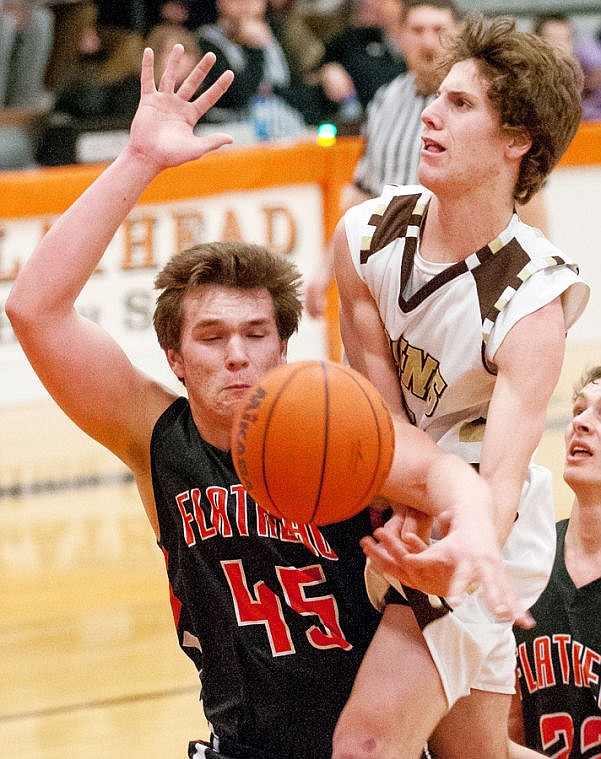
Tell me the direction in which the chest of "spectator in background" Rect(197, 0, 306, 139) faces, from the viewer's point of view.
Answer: toward the camera

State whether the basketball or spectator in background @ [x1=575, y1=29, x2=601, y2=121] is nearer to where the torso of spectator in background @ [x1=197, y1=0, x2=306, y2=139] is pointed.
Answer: the basketball

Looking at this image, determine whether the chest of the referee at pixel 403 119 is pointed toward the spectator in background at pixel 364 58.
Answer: no

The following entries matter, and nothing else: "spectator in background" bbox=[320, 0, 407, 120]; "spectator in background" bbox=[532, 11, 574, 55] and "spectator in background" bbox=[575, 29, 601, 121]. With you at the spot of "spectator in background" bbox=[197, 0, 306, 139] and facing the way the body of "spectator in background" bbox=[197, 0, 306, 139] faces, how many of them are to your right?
0

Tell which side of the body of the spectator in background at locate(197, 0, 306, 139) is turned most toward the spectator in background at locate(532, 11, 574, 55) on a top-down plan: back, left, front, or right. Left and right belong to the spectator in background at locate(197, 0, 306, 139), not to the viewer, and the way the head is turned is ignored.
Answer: left

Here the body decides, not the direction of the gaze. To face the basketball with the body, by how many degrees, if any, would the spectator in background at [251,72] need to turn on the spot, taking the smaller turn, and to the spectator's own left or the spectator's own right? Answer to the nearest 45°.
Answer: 0° — they already face it

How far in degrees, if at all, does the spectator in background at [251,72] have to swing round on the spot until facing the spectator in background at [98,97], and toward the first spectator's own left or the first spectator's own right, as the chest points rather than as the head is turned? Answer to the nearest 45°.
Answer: approximately 45° to the first spectator's own right

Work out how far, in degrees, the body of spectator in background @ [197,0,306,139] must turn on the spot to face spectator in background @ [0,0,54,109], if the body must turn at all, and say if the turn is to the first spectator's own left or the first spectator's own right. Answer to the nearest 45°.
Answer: approximately 90° to the first spectator's own right

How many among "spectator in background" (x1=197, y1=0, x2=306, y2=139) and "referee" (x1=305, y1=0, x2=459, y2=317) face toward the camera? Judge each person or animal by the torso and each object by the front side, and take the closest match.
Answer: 2

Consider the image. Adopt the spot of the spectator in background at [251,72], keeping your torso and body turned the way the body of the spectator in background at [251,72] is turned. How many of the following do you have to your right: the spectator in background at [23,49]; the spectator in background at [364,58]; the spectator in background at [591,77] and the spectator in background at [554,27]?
1

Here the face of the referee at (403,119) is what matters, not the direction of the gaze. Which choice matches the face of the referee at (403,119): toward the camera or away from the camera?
toward the camera

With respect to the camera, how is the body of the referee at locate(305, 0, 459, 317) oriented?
toward the camera

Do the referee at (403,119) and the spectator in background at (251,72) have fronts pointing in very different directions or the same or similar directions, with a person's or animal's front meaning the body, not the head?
same or similar directions

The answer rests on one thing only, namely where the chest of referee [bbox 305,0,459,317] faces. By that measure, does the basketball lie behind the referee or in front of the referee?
in front

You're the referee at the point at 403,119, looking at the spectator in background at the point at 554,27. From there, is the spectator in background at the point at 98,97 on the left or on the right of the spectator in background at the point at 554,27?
left

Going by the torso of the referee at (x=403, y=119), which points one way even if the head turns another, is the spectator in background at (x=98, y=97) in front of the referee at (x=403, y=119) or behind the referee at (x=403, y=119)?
behind
